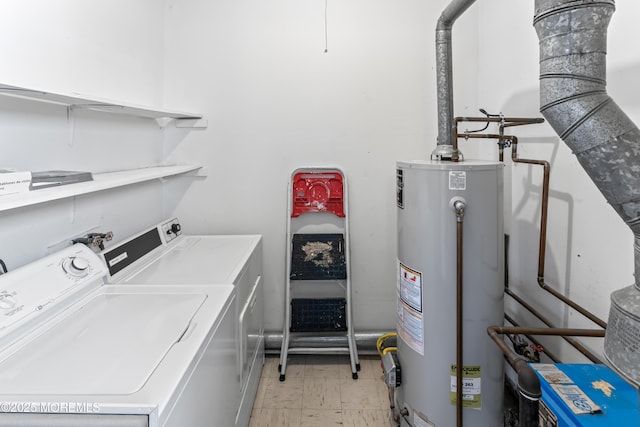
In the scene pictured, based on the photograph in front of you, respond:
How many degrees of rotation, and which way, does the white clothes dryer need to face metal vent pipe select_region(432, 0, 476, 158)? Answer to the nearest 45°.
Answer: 0° — it already faces it

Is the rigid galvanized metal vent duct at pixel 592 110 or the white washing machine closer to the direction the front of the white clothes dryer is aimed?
the rigid galvanized metal vent duct

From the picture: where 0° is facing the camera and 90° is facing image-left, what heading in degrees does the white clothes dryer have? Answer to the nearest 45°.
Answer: approximately 270°

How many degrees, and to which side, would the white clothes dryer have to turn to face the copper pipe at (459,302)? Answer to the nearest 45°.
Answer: approximately 45° to its right

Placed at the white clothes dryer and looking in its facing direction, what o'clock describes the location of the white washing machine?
The white washing machine is roughly at 4 o'clock from the white clothes dryer.

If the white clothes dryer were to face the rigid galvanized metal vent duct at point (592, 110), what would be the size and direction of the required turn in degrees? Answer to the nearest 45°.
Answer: approximately 45° to its right

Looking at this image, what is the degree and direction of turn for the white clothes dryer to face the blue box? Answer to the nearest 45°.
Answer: approximately 45° to its right
